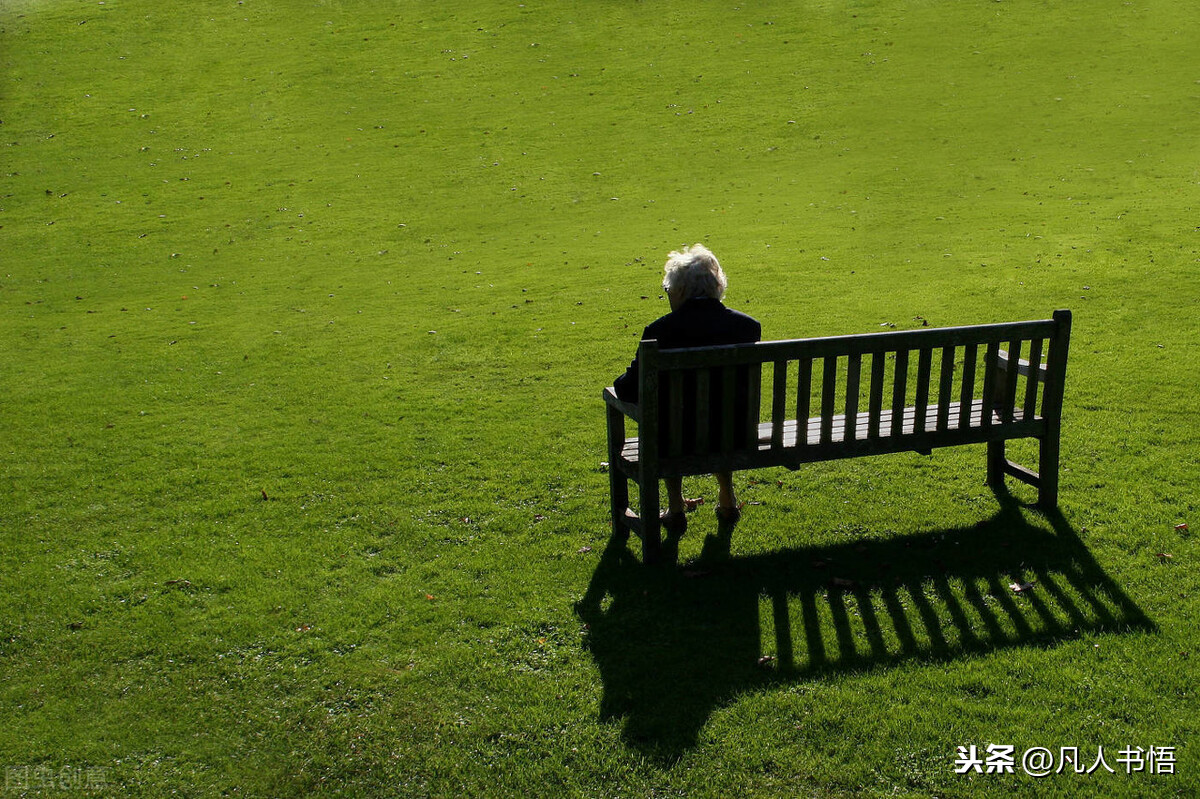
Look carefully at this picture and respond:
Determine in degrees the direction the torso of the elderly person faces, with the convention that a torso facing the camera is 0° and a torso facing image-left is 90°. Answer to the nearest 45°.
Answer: approximately 180°
